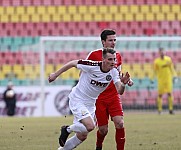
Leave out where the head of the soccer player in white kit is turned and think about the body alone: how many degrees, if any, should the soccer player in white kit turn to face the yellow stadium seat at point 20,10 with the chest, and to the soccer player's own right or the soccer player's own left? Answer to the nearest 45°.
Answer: approximately 135° to the soccer player's own left

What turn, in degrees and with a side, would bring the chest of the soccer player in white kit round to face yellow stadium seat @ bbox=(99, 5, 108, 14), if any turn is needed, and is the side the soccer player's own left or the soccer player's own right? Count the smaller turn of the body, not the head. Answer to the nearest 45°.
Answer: approximately 135° to the soccer player's own left

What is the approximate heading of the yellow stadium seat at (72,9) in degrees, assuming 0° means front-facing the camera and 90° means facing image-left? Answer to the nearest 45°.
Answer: approximately 0°

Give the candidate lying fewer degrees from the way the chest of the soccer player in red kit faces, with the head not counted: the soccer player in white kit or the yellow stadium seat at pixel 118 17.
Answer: the soccer player in white kit

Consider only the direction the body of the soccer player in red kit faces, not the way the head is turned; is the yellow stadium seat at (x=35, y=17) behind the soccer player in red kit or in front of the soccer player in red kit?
behind

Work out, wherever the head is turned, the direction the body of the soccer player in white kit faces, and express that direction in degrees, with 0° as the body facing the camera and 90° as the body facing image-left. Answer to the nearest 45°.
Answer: approximately 315°
